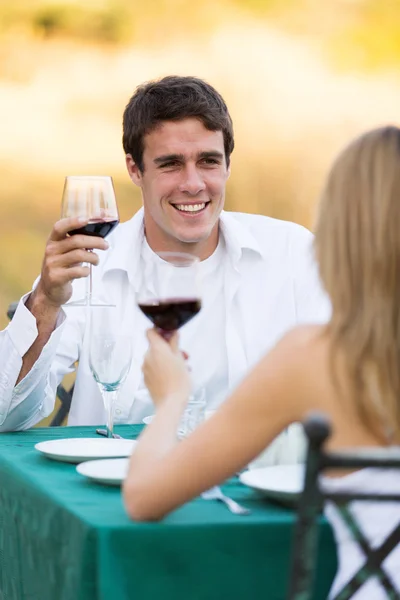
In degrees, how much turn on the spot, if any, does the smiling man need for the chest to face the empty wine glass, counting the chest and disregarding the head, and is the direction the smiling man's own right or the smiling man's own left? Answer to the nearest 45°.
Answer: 0° — they already face it

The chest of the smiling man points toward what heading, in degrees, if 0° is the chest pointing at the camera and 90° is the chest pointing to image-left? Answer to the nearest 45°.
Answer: approximately 0°

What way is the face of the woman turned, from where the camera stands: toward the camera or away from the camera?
away from the camera

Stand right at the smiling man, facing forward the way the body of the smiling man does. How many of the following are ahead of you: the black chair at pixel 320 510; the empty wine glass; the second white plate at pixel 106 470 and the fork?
4

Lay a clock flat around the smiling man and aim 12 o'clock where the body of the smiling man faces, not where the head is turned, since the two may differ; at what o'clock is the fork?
The fork is roughly at 12 o'clock from the smiling man.

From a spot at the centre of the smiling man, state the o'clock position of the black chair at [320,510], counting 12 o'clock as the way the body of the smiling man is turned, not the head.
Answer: The black chair is roughly at 12 o'clock from the smiling man.

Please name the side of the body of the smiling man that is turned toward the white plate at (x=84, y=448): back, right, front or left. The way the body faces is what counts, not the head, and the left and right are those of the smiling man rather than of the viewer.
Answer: front

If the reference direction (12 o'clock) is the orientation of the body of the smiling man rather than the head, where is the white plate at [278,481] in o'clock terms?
The white plate is roughly at 12 o'clock from the smiling man.

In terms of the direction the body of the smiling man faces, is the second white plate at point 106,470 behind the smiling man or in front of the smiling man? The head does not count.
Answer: in front
